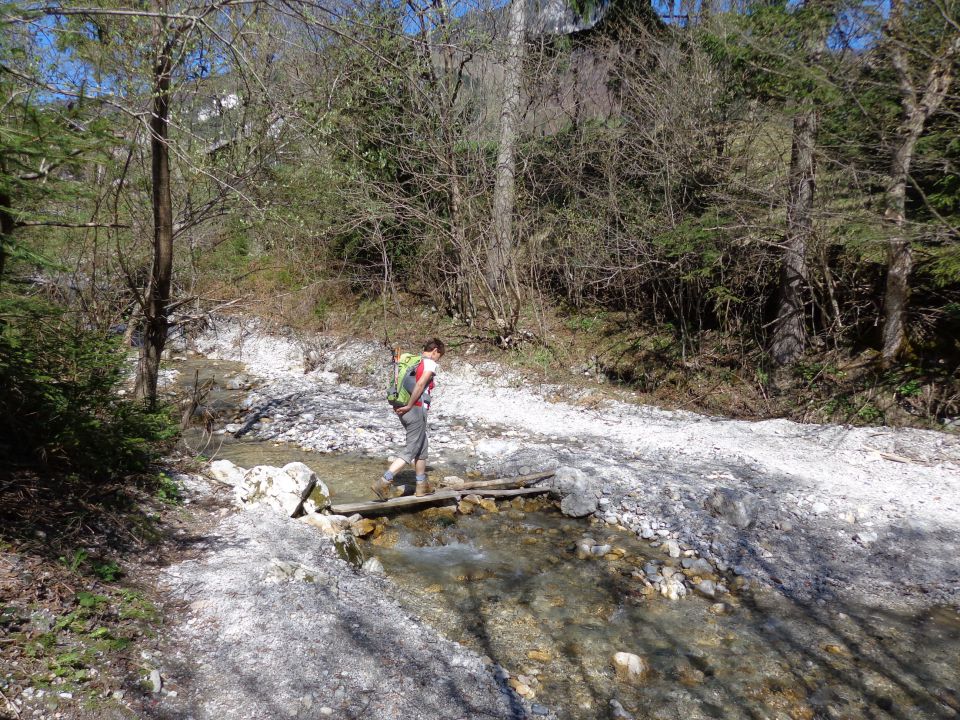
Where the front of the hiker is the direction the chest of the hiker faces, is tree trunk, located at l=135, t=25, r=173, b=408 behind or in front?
behind

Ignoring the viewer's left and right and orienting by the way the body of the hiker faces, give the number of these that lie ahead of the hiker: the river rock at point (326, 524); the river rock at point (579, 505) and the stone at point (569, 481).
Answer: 2

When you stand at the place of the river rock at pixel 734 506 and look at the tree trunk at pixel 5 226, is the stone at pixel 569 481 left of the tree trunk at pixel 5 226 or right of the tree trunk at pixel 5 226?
right

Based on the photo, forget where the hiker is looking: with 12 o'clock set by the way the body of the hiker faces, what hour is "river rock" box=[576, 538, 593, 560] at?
The river rock is roughly at 1 o'clock from the hiker.

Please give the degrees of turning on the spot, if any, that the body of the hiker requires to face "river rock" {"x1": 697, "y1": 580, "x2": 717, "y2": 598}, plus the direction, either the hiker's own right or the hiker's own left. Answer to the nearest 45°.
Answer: approximately 45° to the hiker's own right

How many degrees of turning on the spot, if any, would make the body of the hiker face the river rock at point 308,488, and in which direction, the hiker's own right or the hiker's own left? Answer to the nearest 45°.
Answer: approximately 135° to the hiker's own right

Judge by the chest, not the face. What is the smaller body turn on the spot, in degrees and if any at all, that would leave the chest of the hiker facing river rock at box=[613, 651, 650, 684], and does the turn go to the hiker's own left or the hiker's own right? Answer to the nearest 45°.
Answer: approximately 45° to the hiker's own right

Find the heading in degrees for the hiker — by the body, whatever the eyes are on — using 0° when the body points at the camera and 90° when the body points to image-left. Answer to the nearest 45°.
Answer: approximately 270°
